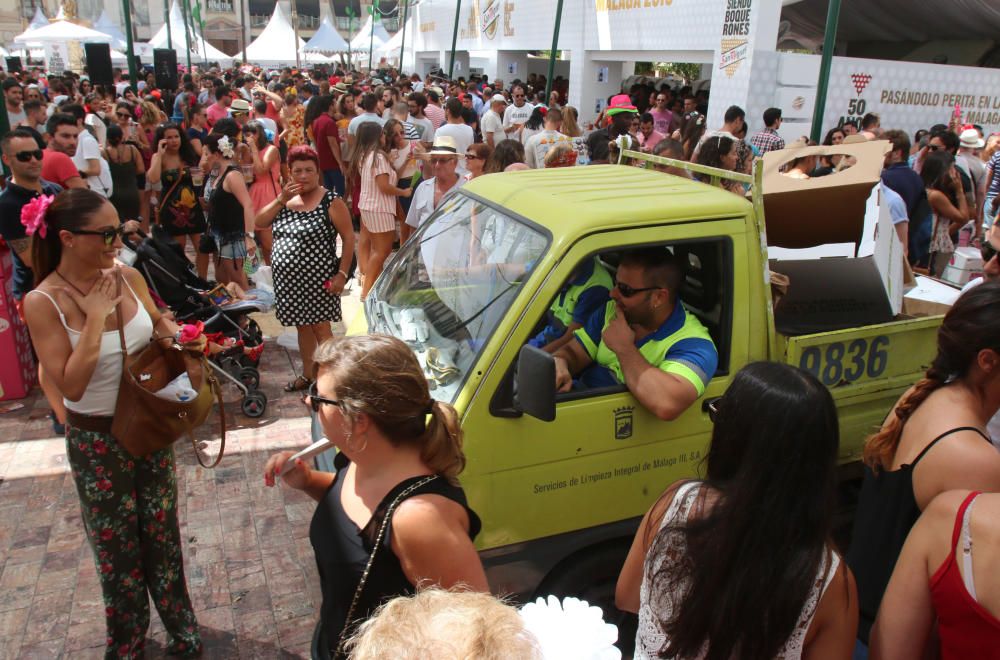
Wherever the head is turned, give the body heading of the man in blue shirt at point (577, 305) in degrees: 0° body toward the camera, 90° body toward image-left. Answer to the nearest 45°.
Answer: approximately 45°

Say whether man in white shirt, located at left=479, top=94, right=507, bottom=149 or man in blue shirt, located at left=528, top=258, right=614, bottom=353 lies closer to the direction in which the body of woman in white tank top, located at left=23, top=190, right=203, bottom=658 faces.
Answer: the man in blue shirt

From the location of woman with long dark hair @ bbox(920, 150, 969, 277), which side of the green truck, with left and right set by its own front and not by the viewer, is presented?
back

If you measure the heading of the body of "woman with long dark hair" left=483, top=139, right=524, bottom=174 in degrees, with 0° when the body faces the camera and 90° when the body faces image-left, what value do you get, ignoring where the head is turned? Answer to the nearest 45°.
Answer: approximately 180°

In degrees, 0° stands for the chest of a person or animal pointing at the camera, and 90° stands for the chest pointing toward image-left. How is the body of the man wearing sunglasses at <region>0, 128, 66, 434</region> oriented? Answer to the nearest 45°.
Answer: approximately 315°

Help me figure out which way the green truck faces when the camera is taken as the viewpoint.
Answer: facing the viewer and to the left of the viewer

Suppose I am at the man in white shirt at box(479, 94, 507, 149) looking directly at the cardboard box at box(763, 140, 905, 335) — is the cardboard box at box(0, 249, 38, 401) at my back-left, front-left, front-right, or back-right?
front-right

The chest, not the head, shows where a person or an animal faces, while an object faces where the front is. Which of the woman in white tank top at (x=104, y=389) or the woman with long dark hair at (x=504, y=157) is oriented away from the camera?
the woman with long dark hair

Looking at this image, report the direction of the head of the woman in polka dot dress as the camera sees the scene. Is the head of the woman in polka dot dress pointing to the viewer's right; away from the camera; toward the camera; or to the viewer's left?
toward the camera

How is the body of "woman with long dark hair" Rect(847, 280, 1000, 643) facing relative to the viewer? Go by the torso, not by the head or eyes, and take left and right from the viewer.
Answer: facing away from the viewer and to the right of the viewer
